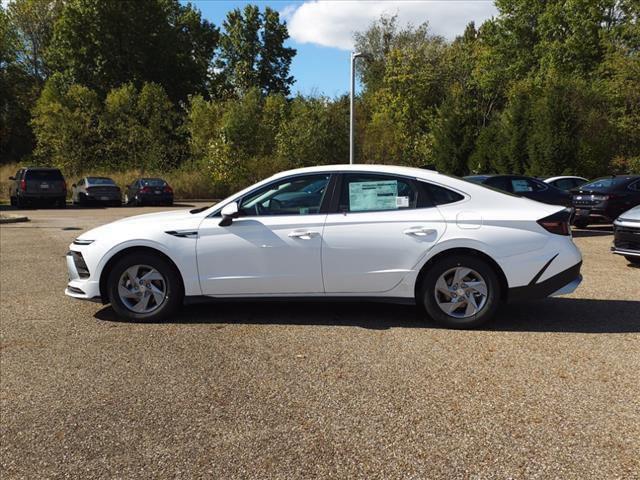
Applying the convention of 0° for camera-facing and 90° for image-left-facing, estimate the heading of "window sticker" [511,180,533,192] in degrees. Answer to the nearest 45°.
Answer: approximately 0°

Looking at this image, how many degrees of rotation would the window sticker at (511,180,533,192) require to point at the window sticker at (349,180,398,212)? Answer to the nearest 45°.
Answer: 0° — it already faces it

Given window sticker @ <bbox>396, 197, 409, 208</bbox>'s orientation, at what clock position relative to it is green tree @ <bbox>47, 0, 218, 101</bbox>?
The green tree is roughly at 5 o'clock from the window sticker.

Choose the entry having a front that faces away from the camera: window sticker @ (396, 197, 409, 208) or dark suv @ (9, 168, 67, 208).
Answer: the dark suv

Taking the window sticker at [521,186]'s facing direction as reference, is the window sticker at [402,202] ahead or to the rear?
ahead

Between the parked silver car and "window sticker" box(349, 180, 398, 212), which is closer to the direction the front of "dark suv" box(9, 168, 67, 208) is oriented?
the parked silver car

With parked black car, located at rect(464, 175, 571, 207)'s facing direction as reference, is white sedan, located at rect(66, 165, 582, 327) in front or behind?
in front

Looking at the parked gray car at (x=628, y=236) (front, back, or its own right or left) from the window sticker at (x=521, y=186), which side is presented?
right

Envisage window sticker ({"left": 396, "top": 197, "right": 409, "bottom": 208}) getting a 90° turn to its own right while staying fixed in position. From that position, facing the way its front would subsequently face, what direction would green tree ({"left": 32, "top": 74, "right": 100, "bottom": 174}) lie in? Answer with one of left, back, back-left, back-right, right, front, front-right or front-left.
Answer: front-right

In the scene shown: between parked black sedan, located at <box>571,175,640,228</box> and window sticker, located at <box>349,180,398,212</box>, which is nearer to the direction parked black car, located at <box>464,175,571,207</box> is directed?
the window sticker

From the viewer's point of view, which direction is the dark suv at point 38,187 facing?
away from the camera

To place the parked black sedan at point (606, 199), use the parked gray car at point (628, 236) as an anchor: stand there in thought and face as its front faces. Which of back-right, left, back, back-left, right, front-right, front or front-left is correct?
back-right

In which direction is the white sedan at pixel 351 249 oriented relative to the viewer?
to the viewer's left

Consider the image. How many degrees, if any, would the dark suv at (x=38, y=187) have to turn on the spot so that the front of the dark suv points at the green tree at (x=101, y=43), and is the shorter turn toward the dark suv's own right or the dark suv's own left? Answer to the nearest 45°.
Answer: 0° — it already faces it
